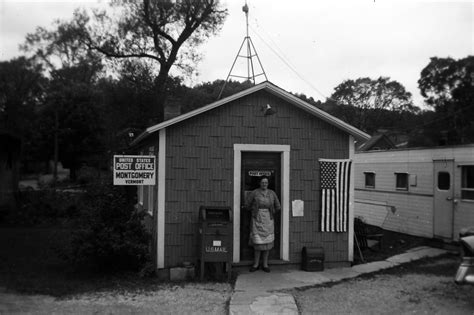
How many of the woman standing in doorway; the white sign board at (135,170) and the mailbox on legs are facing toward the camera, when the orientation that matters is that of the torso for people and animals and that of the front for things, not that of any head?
3

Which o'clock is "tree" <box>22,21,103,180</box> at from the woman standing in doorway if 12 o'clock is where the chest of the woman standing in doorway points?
The tree is roughly at 5 o'clock from the woman standing in doorway.

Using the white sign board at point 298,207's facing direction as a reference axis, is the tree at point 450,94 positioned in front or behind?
behind

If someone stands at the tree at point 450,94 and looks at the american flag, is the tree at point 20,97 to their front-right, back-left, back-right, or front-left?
front-right

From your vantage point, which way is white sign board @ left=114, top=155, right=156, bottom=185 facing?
toward the camera

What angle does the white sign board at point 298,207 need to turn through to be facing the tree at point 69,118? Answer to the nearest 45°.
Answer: approximately 135° to its right

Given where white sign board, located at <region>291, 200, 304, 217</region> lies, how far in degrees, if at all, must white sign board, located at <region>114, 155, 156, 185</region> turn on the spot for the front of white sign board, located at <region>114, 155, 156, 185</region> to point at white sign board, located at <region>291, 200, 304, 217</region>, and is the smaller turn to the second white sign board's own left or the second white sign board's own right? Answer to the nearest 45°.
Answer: approximately 90° to the second white sign board's own left

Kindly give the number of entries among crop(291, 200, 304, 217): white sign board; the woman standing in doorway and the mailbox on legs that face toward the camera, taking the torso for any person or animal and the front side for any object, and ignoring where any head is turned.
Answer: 3

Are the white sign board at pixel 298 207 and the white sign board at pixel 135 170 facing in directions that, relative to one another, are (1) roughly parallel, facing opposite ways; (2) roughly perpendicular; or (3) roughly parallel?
roughly parallel

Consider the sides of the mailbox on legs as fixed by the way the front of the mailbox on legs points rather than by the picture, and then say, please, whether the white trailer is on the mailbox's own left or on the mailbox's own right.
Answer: on the mailbox's own left

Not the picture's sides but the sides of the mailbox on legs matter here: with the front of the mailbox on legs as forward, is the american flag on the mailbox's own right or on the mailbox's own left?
on the mailbox's own left

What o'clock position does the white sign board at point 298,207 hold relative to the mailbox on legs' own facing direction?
The white sign board is roughly at 8 o'clock from the mailbox on legs.

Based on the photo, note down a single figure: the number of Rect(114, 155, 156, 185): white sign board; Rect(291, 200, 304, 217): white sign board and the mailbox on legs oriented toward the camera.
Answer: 3
